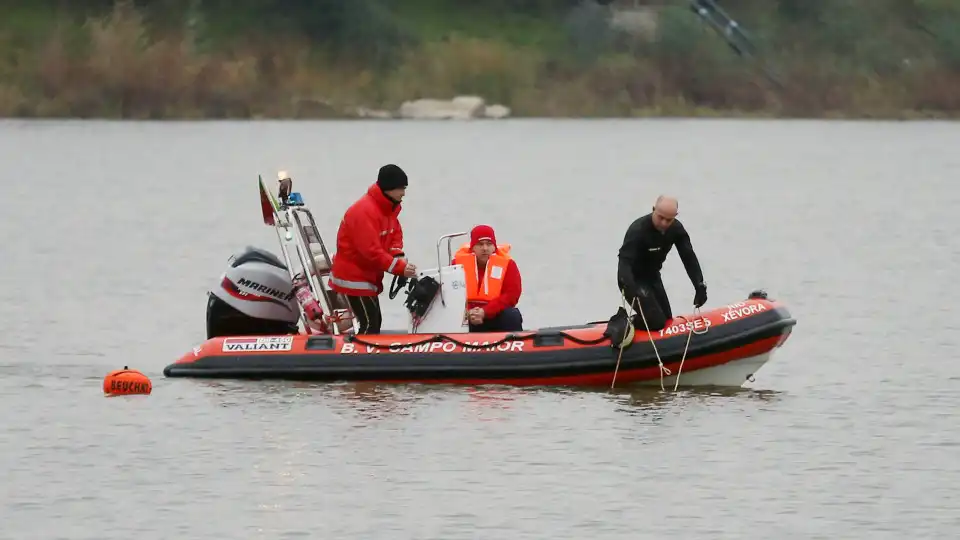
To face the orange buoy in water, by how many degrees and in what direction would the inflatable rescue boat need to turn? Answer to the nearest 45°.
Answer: approximately 180°

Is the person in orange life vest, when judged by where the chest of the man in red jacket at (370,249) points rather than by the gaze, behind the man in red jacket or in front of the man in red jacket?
in front

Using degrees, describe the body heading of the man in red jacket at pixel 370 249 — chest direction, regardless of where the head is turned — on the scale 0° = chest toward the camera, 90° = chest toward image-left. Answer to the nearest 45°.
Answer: approximately 270°

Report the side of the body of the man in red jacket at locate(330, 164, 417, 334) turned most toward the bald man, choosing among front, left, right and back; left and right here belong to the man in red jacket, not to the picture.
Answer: front

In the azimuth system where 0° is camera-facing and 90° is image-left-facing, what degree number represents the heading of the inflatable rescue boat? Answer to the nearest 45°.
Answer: approximately 270°

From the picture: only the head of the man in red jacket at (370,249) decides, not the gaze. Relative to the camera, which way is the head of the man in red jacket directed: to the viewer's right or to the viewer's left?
to the viewer's right
